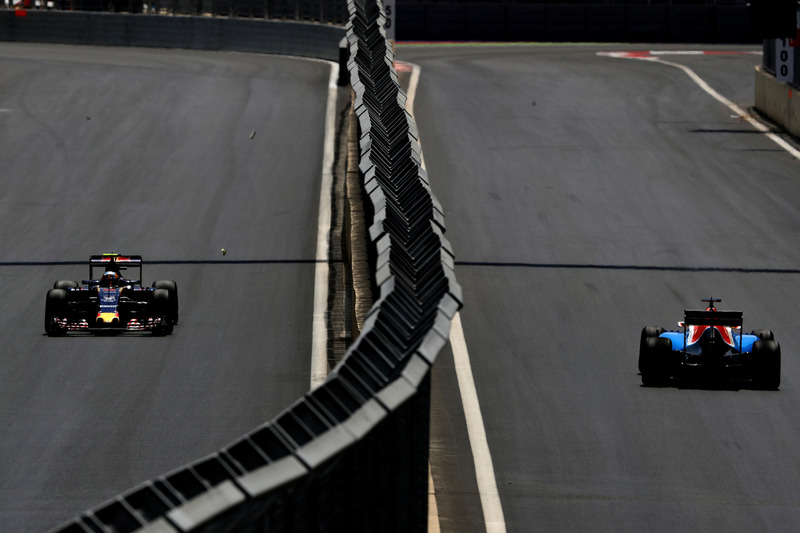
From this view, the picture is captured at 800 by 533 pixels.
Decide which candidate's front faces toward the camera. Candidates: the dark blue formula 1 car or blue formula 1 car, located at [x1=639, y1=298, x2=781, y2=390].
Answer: the dark blue formula 1 car

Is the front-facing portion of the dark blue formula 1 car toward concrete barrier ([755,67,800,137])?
no

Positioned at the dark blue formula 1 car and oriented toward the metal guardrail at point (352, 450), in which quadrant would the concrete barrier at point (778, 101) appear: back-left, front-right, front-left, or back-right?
back-left

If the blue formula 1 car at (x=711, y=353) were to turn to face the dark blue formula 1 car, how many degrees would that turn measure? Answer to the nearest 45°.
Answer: approximately 90° to its left

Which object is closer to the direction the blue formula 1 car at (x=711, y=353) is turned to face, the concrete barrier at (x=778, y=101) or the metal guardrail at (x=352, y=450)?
the concrete barrier

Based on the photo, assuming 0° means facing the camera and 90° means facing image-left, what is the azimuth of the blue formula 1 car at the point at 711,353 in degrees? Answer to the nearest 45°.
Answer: approximately 180°

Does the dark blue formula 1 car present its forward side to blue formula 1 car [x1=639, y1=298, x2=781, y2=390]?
no

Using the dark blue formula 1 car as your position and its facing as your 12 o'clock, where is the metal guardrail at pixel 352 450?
The metal guardrail is roughly at 12 o'clock from the dark blue formula 1 car.

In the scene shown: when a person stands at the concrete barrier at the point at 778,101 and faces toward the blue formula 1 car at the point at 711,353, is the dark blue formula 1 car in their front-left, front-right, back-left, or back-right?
front-right

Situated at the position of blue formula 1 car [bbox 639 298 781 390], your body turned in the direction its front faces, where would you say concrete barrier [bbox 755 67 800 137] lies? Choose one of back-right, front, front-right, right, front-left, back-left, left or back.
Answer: front

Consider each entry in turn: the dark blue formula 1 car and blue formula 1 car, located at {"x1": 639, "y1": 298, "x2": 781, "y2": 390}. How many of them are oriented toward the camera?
1

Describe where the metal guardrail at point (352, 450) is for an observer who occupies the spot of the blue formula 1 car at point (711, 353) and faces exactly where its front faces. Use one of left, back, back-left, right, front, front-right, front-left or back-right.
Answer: back

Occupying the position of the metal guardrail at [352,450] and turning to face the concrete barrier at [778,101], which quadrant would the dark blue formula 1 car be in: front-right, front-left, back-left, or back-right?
front-left

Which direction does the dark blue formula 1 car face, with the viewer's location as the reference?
facing the viewer

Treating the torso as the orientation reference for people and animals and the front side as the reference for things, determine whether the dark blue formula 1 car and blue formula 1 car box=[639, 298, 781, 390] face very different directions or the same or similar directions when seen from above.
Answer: very different directions
